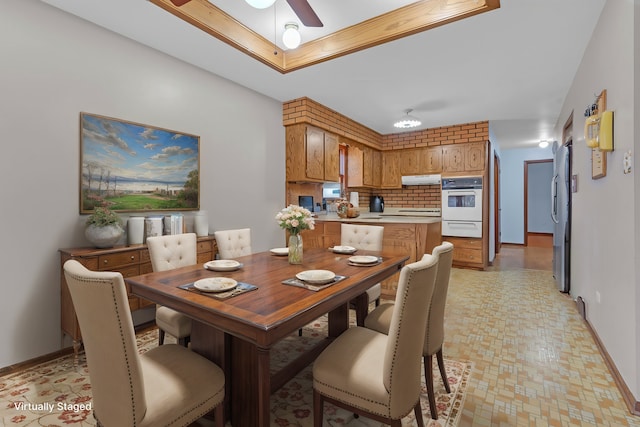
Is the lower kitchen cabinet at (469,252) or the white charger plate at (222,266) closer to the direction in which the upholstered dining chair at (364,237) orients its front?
the white charger plate

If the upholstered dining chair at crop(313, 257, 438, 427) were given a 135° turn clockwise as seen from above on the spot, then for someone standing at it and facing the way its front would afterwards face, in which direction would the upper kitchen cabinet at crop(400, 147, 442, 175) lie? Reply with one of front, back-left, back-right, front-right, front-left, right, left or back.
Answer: left

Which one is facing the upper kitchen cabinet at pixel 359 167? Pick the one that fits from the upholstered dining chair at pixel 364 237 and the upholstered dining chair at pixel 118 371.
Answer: the upholstered dining chair at pixel 118 371

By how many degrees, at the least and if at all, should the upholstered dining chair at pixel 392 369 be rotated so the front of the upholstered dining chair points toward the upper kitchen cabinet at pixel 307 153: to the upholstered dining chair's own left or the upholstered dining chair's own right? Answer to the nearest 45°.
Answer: approximately 45° to the upholstered dining chair's own right

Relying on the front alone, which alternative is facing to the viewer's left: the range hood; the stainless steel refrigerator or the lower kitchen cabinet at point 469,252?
the stainless steel refrigerator

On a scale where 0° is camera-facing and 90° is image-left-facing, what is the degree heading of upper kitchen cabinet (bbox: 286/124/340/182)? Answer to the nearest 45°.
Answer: approximately 315°

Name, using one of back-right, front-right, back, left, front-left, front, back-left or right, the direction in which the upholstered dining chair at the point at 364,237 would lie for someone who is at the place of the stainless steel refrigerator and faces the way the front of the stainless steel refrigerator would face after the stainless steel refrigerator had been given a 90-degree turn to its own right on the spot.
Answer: back-left

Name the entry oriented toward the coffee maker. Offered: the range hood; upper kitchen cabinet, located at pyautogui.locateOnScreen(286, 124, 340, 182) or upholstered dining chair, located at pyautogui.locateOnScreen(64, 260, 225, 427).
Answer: the upholstered dining chair

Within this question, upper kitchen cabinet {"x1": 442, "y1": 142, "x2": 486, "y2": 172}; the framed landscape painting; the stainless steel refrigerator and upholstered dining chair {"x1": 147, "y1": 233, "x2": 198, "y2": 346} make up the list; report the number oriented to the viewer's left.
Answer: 1

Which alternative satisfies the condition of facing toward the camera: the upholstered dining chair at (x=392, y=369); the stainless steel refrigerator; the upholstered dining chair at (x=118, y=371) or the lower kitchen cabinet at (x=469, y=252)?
the lower kitchen cabinet

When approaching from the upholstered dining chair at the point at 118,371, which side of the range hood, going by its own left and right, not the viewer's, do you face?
front

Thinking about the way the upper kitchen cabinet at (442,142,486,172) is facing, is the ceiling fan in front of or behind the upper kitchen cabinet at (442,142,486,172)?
in front

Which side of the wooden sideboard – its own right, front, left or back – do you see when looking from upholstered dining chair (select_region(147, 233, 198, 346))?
front

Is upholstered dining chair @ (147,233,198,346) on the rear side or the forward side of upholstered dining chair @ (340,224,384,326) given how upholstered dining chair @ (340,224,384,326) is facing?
on the forward side

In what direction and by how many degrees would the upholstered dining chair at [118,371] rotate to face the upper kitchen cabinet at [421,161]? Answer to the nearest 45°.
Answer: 0° — it already faces it
